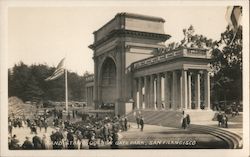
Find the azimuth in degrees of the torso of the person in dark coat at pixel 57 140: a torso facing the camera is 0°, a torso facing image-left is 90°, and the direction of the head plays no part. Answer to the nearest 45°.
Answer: approximately 180°

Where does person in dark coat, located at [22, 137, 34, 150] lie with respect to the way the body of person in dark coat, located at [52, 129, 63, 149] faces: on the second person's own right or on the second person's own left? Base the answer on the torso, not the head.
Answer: on the second person's own left

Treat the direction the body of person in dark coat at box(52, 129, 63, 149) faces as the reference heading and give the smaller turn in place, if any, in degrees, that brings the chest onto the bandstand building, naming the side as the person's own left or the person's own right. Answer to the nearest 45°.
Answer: approximately 45° to the person's own right

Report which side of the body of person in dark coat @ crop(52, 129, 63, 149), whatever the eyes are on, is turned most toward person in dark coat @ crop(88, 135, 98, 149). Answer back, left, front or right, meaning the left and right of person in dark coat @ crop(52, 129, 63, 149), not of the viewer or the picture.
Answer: right

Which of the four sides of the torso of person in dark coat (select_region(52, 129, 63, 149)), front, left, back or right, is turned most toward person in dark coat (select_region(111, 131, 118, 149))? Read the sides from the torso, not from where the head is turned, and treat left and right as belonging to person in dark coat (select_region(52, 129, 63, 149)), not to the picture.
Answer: right

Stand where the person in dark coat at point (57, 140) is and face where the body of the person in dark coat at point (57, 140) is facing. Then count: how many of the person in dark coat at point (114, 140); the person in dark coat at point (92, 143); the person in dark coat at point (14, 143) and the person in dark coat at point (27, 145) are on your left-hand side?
2

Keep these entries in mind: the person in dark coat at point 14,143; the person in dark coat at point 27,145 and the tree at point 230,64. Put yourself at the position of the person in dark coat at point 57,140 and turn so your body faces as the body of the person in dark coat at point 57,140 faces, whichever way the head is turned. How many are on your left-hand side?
2

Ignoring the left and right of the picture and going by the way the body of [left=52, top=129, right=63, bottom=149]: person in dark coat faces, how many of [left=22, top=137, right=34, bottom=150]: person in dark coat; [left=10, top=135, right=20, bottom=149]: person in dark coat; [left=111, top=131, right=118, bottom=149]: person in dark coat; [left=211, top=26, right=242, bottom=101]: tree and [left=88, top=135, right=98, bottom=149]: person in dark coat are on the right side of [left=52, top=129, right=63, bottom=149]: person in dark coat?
3

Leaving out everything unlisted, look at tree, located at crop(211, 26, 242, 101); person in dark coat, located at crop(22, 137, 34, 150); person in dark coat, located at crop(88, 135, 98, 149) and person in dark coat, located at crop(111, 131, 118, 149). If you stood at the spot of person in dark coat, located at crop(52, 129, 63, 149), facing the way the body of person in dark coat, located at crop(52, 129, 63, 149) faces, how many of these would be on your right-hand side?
3

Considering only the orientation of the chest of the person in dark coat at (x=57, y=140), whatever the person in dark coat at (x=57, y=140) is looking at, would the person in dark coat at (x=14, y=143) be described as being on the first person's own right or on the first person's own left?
on the first person's own left

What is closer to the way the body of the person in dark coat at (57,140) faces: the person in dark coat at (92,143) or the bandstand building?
the bandstand building

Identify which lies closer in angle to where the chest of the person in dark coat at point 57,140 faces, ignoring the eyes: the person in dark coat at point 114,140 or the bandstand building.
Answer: the bandstand building

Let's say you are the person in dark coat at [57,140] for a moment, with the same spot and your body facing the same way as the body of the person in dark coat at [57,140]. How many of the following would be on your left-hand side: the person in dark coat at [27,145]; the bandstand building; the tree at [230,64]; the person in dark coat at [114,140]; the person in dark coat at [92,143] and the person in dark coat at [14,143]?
2
